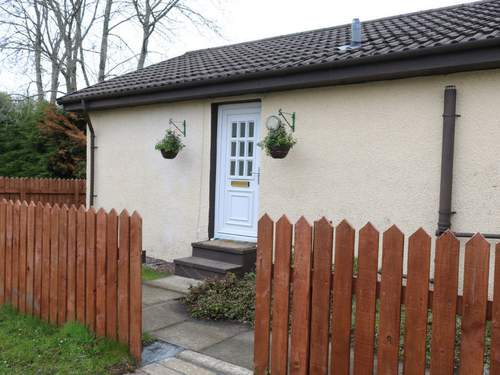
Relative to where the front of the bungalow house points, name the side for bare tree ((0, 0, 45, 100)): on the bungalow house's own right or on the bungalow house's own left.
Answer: on the bungalow house's own right

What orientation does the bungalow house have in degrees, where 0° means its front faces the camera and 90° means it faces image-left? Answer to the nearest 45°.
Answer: approximately 45°

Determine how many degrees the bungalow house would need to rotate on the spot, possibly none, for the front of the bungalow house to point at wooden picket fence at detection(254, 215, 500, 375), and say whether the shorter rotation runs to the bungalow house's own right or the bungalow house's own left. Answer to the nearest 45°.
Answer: approximately 45° to the bungalow house's own left

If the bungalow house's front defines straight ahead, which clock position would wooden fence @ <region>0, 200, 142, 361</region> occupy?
The wooden fence is roughly at 12 o'clock from the bungalow house.

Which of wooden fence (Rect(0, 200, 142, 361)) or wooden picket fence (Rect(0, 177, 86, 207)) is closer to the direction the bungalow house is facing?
the wooden fence

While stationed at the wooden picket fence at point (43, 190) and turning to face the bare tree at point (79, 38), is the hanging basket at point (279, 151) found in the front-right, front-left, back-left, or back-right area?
back-right

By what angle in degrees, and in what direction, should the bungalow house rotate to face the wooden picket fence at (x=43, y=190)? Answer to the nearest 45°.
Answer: approximately 90° to its right

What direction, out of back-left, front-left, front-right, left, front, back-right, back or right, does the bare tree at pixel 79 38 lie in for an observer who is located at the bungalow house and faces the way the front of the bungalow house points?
right
